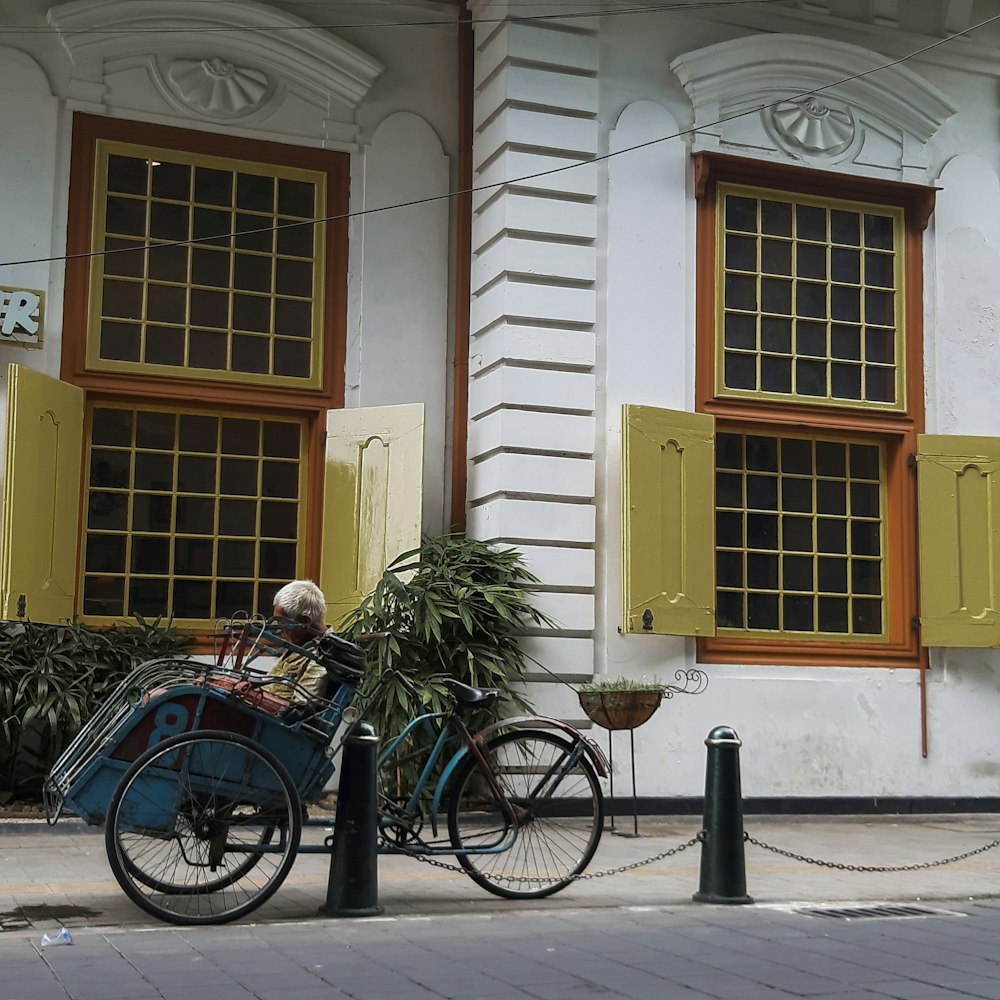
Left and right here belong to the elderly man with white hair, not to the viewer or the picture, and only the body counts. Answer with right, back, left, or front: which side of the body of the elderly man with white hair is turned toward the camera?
left

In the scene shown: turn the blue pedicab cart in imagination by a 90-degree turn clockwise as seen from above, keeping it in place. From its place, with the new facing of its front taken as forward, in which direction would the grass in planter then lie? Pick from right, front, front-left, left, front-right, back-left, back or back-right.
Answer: front-right

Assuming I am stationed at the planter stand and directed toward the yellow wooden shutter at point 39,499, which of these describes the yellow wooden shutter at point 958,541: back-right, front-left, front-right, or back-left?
back-right

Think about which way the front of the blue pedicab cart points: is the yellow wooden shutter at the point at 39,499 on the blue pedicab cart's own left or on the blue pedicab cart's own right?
on the blue pedicab cart's own right

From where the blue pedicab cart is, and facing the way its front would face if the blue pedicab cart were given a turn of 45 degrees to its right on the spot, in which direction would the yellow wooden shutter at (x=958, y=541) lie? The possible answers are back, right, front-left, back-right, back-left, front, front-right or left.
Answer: right

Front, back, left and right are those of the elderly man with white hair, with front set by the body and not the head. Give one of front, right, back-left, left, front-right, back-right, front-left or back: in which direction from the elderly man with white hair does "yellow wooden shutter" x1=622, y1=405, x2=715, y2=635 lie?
back-right

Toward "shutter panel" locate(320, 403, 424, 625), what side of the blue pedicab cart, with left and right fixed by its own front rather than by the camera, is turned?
right

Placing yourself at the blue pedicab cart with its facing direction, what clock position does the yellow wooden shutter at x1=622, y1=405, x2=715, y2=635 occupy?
The yellow wooden shutter is roughly at 4 o'clock from the blue pedicab cart.

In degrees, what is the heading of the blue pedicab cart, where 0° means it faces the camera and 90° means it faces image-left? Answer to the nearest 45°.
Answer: approximately 90°

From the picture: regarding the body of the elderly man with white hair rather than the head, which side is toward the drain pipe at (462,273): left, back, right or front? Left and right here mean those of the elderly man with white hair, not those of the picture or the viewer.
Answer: right

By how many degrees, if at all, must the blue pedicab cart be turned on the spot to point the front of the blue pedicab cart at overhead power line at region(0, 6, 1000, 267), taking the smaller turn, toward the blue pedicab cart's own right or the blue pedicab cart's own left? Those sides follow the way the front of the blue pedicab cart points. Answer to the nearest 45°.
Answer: approximately 90° to the blue pedicab cart's own right

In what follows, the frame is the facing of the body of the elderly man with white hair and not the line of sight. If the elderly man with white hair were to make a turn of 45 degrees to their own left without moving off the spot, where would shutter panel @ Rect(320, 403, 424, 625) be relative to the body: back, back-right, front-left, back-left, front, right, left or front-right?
back-right
